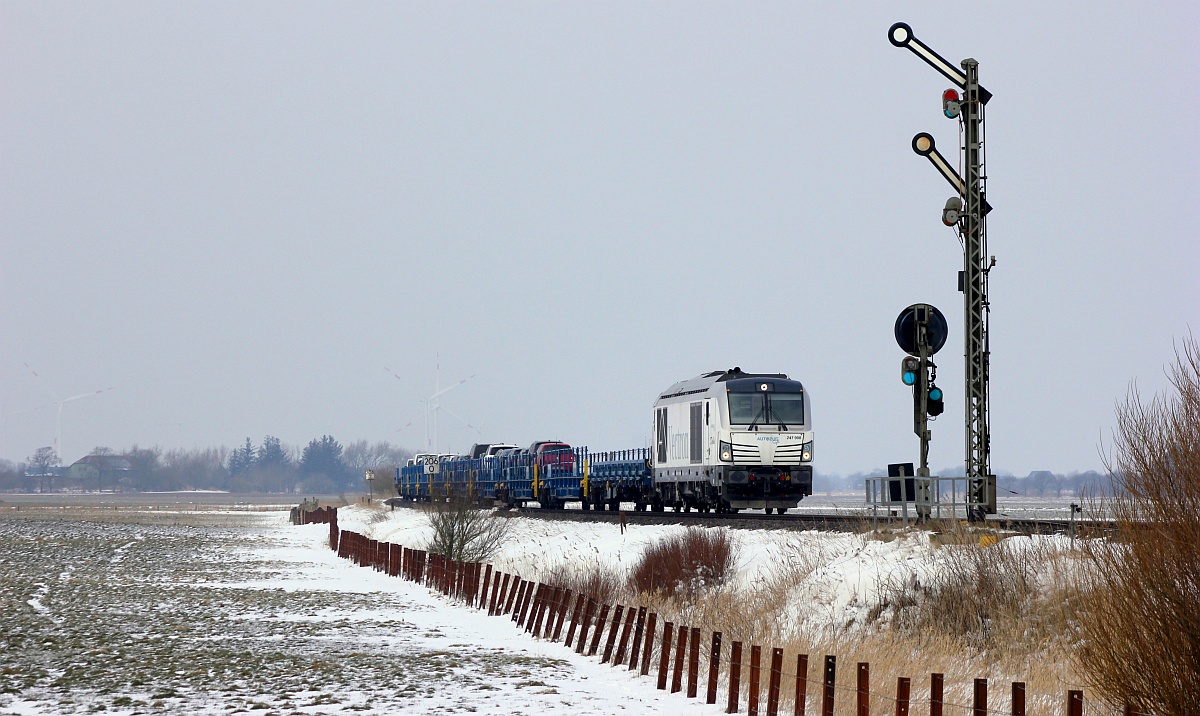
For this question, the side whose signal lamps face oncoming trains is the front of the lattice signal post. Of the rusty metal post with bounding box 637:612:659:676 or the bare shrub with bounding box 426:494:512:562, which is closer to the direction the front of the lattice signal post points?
the bare shrub

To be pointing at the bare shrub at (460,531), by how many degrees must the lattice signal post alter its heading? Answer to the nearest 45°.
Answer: approximately 45° to its left

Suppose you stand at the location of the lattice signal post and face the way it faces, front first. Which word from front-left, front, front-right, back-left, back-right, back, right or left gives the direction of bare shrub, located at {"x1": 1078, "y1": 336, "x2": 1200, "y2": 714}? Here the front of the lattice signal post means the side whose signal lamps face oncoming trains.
back

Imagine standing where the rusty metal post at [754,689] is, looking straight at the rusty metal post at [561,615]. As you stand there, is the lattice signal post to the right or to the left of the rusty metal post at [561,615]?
right

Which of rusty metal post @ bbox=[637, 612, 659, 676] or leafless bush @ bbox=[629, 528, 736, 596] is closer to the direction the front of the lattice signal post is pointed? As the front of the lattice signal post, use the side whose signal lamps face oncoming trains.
the leafless bush
